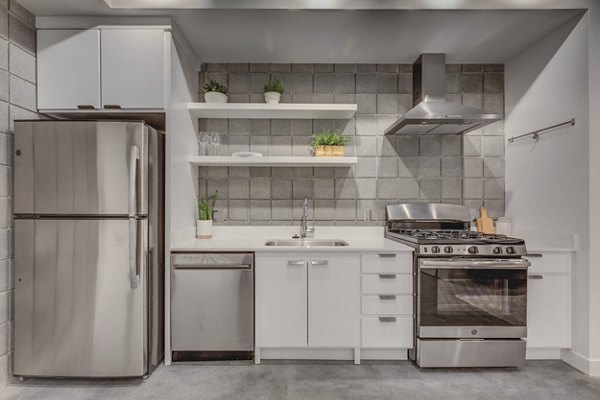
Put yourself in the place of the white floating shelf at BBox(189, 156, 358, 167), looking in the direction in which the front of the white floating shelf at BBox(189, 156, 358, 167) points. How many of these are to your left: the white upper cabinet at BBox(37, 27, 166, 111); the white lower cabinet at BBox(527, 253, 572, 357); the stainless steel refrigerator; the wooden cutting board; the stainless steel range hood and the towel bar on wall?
4

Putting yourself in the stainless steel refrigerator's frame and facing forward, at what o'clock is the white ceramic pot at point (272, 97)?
The white ceramic pot is roughly at 9 o'clock from the stainless steel refrigerator.

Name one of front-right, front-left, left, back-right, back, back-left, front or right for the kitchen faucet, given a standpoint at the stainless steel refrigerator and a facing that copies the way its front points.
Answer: left

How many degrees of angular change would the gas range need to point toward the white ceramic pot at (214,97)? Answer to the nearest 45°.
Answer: approximately 90° to its right

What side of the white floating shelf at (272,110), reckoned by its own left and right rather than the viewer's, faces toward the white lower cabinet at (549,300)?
left

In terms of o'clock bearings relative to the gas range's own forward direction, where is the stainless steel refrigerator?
The stainless steel refrigerator is roughly at 2 o'clock from the gas range.

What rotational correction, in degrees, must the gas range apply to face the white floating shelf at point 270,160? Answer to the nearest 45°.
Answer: approximately 90° to its right

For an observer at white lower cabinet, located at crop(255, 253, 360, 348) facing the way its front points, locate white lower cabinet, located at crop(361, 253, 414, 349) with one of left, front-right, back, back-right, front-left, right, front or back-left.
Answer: left

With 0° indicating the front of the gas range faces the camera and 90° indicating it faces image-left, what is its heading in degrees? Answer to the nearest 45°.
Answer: approximately 0°

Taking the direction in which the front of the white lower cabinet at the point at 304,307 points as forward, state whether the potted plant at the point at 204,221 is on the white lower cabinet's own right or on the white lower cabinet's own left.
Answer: on the white lower cabinet's own right

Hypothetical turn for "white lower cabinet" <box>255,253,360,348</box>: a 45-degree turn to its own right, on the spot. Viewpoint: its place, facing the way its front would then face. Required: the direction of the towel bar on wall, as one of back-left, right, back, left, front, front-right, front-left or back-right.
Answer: back-left
